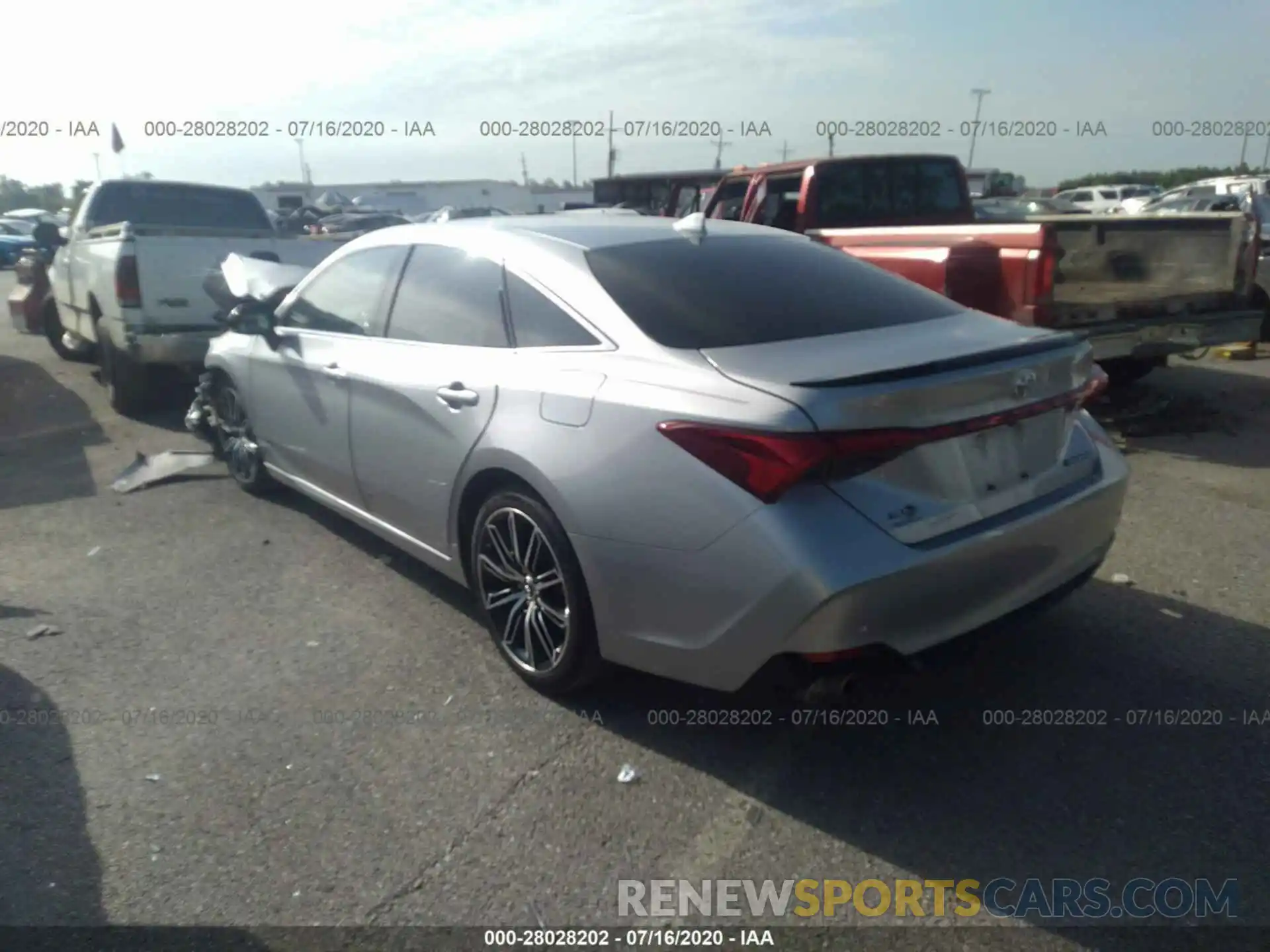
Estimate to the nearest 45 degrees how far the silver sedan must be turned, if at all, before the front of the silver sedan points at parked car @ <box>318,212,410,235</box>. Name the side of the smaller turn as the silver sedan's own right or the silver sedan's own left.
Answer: approximately 45° to the silver sedan's own right

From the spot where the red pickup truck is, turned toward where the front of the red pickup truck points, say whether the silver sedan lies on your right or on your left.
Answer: on your left

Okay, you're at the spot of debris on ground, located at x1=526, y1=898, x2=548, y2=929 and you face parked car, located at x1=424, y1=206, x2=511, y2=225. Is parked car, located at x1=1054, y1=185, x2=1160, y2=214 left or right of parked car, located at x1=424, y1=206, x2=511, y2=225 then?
right

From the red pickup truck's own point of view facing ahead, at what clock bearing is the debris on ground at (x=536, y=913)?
The debris on ground is roughly at 8 o'clock from the red pickup truck.

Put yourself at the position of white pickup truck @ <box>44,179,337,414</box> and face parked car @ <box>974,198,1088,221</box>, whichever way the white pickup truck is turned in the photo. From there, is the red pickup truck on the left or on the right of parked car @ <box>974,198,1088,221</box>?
right

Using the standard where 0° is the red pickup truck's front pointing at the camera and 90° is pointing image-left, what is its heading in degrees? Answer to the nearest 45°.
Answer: approximately 135°

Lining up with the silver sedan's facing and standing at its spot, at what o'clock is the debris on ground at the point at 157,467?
The debris on ground is roughly at 12 o'clock from the silver sedan.

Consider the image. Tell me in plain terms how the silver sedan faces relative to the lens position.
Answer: facing away from the viewer and to the left of the viewer

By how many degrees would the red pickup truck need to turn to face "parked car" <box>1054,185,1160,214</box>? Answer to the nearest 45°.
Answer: approximately 45° to its right

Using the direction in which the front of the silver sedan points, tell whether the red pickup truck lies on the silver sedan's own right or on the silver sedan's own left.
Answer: on the silver sedan's own right

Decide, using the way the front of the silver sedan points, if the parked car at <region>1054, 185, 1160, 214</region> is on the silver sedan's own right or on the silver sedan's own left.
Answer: on the silver sedan's own right

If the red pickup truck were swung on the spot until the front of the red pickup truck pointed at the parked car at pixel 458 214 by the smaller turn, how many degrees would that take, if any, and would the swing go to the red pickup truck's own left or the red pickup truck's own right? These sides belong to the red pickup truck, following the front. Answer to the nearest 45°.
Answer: approximately 45° to the red pickup truck's own left
